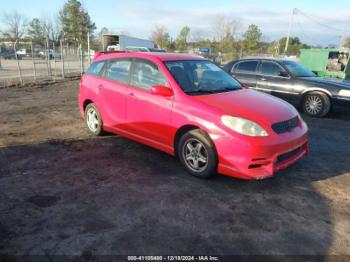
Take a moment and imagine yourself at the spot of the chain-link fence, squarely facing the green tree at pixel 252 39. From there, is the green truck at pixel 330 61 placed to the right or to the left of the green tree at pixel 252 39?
right

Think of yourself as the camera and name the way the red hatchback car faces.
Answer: facing the viewer and to the right of the viewer

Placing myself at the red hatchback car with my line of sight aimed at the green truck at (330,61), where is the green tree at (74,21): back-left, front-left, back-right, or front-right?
front-left

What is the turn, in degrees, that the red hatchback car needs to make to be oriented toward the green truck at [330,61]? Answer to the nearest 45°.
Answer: approximately 90° to its left

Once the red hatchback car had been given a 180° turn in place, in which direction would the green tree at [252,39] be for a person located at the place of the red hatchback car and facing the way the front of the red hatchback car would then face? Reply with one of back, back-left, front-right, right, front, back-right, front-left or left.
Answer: front-right

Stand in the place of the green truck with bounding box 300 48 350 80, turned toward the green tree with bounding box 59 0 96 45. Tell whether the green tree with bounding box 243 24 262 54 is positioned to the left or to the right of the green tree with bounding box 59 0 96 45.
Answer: right

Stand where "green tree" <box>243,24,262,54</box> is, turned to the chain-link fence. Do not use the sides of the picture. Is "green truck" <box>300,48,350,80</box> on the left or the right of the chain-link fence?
left

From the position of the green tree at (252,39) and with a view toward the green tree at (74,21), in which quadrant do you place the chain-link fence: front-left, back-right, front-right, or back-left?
front-left

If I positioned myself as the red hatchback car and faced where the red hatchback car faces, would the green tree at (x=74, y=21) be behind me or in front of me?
behind

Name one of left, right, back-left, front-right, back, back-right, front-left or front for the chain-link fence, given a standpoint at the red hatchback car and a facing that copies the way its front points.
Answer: back
